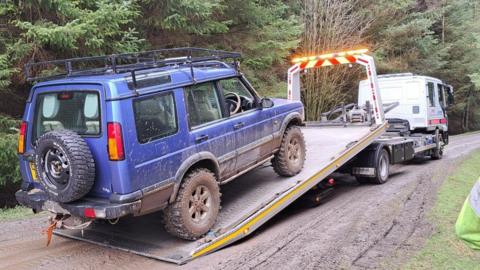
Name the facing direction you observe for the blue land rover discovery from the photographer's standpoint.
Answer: facing away from the viewer and to the right of the viewer

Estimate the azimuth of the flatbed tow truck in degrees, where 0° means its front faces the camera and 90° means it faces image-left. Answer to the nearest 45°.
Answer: approximately 225°
